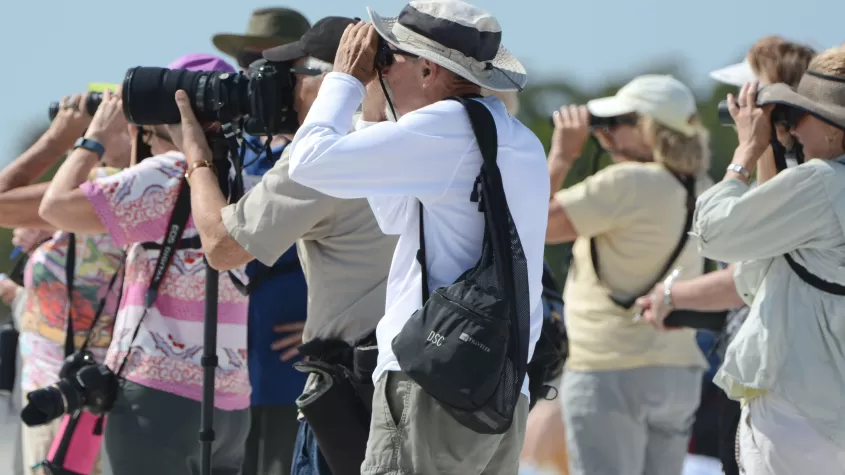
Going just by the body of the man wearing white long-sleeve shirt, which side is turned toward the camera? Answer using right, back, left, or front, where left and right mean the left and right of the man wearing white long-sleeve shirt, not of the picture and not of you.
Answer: left

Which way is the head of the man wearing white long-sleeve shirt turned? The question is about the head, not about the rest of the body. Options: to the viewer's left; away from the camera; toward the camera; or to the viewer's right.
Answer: to the viewer's left

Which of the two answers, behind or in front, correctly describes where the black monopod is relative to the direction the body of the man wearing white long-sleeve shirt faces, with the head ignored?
in front
